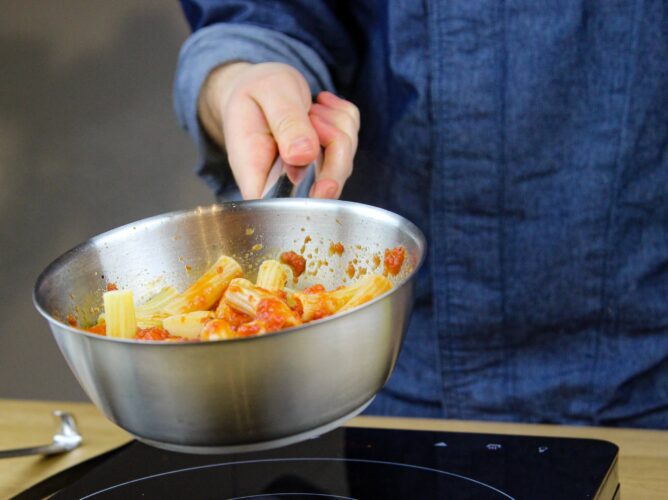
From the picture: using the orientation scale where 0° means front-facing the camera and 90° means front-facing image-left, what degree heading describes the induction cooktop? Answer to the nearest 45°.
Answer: approximately 180°

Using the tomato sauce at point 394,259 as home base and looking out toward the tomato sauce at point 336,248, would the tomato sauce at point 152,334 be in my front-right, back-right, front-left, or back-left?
front-left
